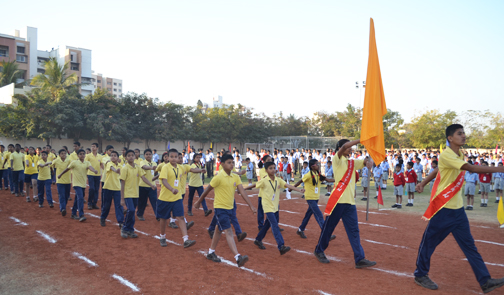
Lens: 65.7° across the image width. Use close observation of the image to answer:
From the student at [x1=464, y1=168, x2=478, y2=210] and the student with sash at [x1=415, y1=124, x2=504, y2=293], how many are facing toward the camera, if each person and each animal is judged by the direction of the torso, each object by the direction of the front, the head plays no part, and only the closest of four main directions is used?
1

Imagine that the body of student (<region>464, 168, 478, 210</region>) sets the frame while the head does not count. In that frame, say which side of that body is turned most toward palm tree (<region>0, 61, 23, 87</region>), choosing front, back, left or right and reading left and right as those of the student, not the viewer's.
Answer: right

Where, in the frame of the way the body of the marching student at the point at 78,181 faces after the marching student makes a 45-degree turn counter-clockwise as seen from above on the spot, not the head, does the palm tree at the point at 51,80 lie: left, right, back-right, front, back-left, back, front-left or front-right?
left

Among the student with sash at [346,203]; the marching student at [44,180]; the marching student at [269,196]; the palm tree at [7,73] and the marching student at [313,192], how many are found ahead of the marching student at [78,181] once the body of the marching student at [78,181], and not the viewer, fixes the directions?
3

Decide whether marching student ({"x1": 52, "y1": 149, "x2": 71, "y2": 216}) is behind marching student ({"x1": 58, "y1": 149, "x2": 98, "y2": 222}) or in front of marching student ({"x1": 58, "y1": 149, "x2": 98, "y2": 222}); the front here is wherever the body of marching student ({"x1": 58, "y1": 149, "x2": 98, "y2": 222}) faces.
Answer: behind

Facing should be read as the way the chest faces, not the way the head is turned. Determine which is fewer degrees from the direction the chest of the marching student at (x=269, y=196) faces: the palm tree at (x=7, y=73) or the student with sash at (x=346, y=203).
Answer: the student with sash

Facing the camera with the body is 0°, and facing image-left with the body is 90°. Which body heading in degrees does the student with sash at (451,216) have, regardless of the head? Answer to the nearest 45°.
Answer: approximately 270°
